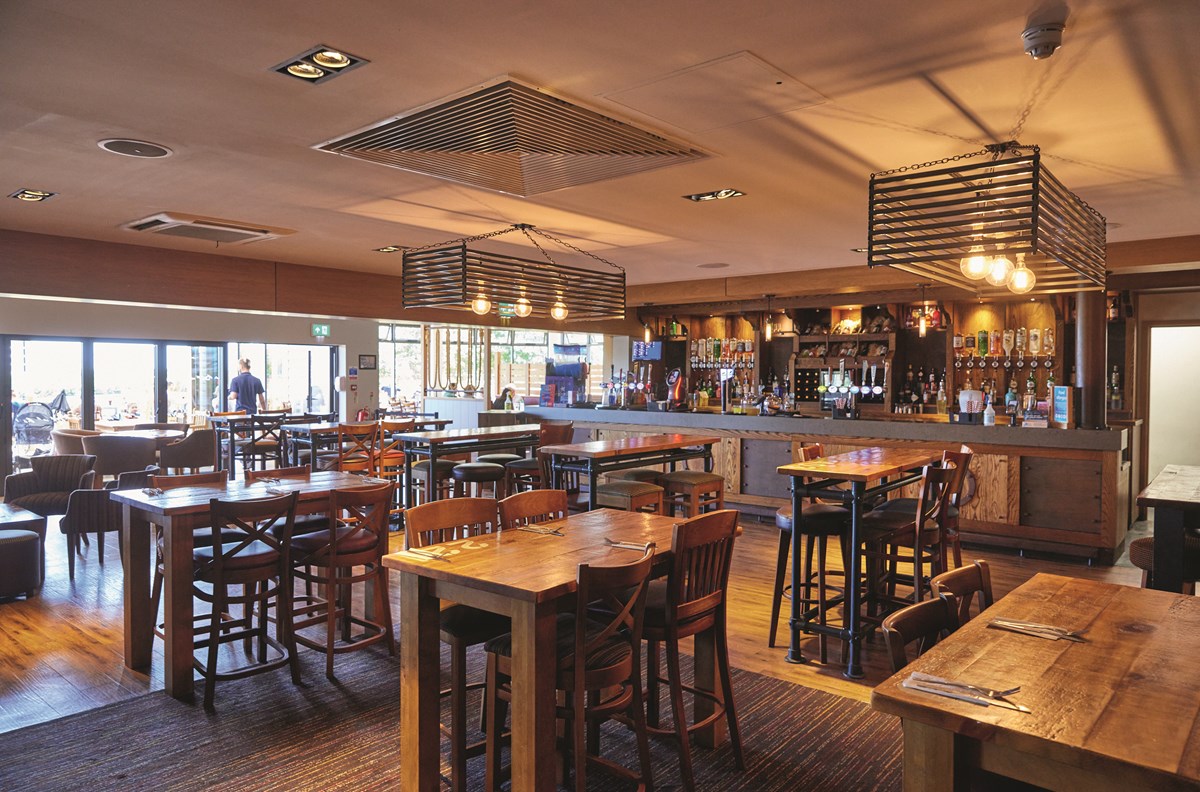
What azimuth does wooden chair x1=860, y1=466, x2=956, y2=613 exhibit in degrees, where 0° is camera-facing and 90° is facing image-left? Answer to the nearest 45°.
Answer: approximately 135°

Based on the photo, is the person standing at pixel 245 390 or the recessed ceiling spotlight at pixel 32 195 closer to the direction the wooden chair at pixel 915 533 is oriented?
the person standing

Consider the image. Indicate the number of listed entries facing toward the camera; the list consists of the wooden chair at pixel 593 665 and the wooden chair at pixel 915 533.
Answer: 0

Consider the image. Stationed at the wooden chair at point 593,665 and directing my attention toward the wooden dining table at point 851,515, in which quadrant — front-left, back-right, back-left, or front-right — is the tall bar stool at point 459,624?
back-left

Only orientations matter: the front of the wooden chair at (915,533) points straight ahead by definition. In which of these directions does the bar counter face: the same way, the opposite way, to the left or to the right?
to the left

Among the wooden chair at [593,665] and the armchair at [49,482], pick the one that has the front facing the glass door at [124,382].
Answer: the wooden chair

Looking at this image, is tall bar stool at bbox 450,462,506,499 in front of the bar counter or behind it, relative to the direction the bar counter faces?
in front

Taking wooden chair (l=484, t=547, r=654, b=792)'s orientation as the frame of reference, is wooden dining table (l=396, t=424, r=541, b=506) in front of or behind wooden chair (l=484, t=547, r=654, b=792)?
in front

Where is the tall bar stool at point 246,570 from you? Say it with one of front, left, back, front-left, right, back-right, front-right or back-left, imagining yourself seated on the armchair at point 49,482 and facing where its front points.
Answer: front-left

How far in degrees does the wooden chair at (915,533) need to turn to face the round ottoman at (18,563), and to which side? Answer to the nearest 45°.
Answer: approximately 45° to its left

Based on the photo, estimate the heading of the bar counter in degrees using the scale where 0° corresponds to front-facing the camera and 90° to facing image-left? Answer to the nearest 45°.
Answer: approximately 45°

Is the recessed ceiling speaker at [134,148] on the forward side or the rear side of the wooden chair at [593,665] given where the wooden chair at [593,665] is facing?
on the forward side
